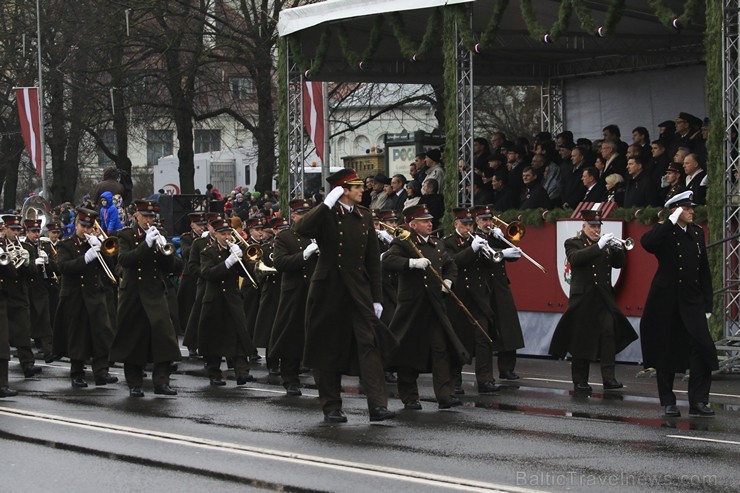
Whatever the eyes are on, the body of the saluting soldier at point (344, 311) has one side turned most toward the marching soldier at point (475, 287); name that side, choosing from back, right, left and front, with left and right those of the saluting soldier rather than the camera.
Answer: left

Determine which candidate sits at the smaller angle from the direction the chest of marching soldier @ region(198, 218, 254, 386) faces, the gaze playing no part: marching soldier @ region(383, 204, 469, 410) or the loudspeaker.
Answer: the marching soldier

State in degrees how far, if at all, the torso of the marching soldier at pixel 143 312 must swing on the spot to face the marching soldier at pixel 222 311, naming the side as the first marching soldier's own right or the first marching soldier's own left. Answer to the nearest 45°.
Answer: approximately 90° to the first marching soldier's own left

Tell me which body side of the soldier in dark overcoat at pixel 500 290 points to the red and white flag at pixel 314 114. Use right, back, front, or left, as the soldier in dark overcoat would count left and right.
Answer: back

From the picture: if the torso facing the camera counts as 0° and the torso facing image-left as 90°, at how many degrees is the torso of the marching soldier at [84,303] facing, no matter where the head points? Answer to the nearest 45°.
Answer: approximately 315°
